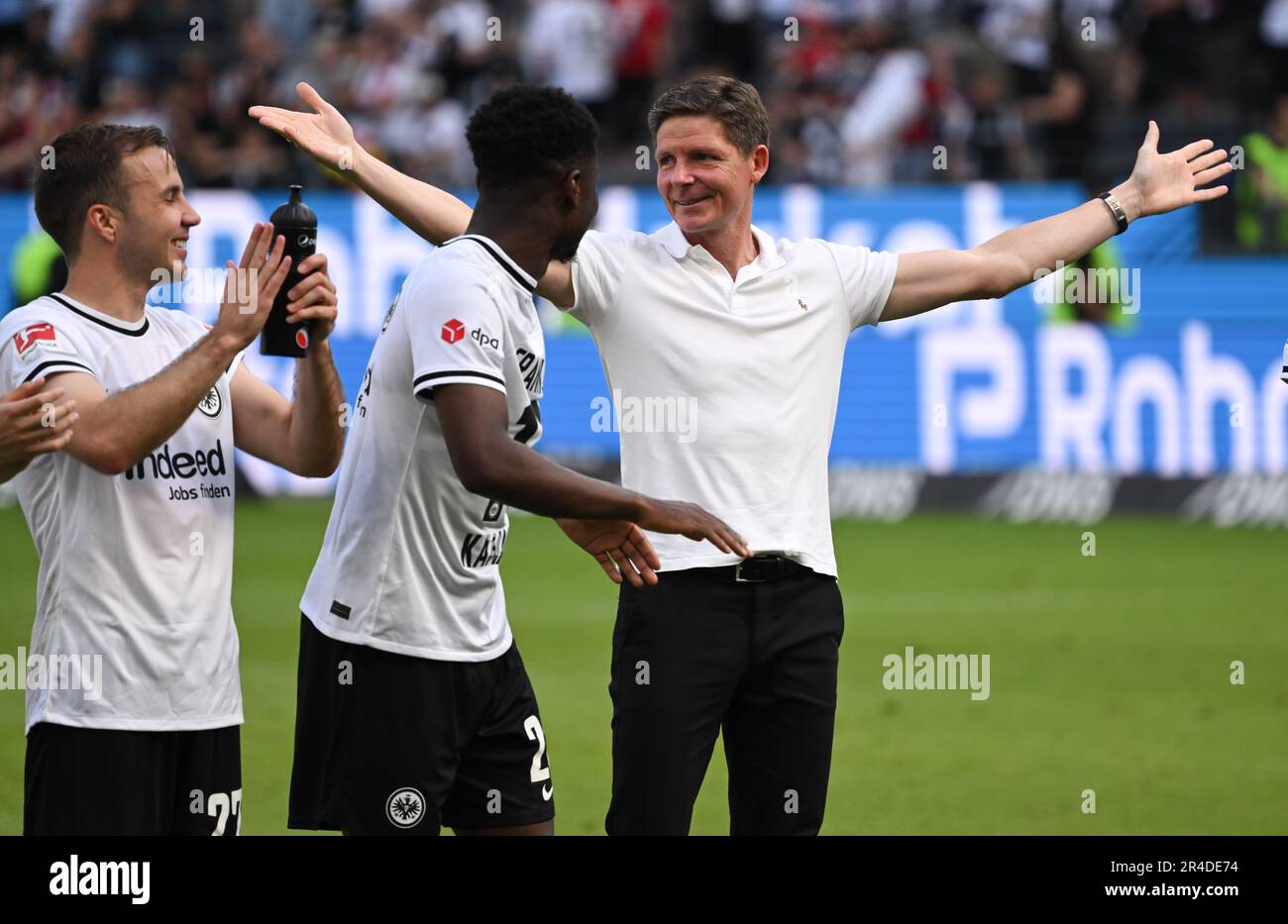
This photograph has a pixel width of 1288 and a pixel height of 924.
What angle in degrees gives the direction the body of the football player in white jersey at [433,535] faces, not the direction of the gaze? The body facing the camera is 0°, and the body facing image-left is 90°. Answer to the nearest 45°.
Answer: approximately 270°

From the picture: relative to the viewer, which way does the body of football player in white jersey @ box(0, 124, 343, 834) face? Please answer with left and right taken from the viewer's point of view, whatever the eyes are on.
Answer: facing the viewer and to the right of the viewer

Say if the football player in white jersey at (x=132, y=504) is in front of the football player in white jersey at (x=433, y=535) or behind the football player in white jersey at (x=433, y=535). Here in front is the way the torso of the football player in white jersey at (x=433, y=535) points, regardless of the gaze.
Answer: behind

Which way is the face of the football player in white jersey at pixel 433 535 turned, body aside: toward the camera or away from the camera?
away from the camera

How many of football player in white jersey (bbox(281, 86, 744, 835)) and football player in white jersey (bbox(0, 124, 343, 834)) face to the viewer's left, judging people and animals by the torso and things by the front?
0

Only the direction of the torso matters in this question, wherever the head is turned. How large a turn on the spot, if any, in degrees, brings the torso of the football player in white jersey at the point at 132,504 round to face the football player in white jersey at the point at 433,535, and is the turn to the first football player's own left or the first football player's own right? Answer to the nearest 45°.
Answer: approximately 45° to the first football player's own left
